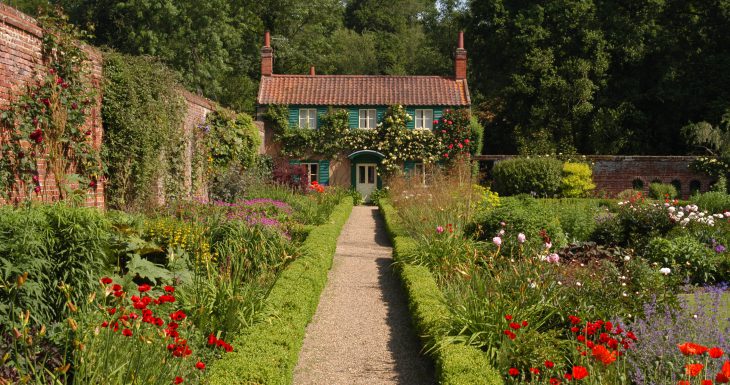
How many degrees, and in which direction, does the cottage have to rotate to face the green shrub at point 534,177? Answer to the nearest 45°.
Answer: approximately 45° to its left

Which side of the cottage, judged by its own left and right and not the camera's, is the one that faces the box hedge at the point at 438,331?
front

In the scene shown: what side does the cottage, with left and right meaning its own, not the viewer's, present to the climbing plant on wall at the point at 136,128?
front

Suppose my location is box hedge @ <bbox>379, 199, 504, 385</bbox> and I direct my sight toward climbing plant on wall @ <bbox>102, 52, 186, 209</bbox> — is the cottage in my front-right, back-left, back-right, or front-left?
front-right

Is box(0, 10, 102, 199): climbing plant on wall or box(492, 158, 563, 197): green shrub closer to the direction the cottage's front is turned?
the climbing plant on wall

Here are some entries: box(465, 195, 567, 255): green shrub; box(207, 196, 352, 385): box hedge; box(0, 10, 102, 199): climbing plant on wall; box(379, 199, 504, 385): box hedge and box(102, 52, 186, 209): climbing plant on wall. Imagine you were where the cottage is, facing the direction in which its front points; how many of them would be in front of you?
5

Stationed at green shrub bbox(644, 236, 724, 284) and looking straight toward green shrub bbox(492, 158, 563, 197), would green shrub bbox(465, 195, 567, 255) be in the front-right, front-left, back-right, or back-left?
front-left

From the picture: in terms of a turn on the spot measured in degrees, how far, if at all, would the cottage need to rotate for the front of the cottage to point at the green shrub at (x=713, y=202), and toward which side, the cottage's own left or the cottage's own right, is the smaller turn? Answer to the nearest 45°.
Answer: approximately 45° to the cottage's own left

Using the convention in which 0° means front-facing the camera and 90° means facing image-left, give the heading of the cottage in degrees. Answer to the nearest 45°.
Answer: approximately 0°

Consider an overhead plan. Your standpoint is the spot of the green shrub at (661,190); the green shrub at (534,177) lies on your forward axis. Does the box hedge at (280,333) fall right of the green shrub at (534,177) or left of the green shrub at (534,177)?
left

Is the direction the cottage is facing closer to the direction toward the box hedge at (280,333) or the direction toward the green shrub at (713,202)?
the box hedge

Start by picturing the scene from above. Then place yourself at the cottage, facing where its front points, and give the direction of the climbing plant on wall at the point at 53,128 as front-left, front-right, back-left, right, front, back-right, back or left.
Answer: front

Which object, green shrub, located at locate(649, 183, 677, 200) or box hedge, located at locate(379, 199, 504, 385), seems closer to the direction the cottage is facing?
the box hedge

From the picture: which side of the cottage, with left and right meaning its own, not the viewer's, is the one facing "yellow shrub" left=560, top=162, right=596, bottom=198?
left

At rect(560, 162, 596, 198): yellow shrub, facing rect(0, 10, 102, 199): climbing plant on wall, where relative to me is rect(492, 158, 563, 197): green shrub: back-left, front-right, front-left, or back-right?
front-right

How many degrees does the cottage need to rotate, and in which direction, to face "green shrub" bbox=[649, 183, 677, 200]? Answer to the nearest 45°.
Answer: approximately 90° to its left

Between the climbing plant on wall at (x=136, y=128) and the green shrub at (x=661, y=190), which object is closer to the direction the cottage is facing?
the climbing plant on wall

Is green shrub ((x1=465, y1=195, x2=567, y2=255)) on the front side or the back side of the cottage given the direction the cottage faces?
on the front side

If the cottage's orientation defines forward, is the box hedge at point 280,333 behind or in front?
in front
